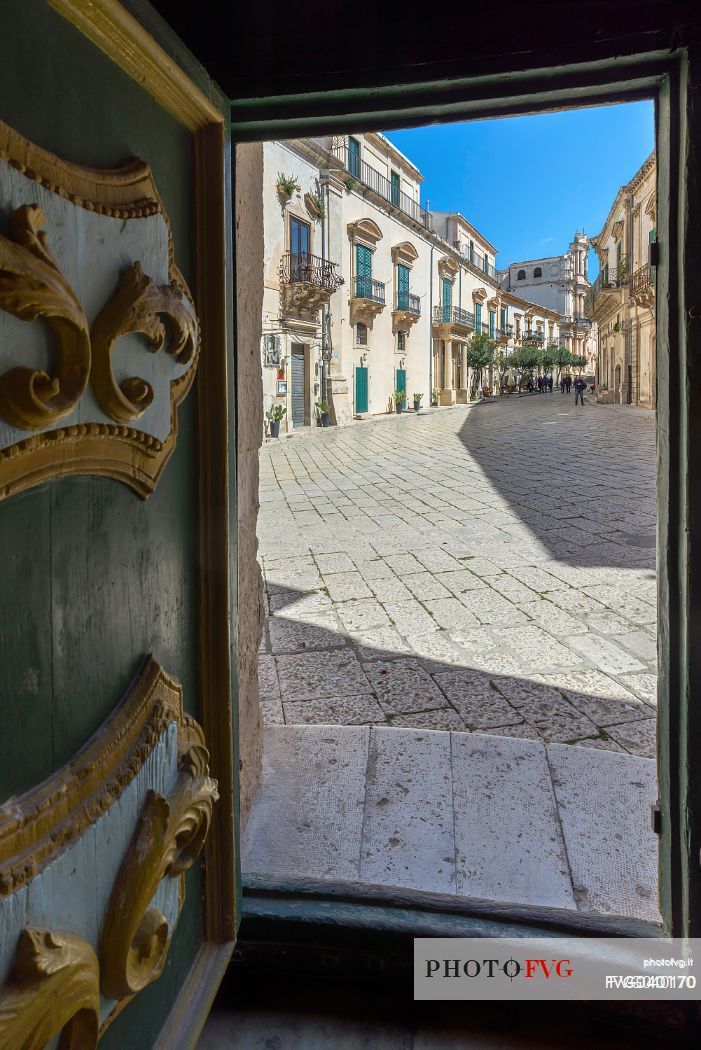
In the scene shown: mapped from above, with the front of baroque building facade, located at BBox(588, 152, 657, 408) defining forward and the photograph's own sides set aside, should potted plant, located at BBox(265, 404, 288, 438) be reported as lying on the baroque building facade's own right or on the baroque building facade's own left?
on the baroque building facade's own left

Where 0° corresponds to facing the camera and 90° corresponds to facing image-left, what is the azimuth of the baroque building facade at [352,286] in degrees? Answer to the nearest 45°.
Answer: approximately 315°

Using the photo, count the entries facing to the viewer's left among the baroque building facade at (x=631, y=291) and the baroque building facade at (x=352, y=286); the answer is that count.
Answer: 1

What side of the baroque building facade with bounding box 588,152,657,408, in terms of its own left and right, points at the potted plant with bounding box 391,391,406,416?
front

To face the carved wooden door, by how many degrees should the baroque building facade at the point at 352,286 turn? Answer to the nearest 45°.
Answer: approximately 45° to its right

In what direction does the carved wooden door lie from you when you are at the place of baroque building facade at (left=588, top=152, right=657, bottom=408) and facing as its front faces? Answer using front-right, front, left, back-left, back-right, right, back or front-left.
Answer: left

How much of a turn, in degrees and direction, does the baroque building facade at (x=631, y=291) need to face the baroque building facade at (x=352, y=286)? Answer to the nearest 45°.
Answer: approximately 45° to its left

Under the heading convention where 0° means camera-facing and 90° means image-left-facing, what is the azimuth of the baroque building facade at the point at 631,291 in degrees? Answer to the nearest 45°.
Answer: approximately 90°
